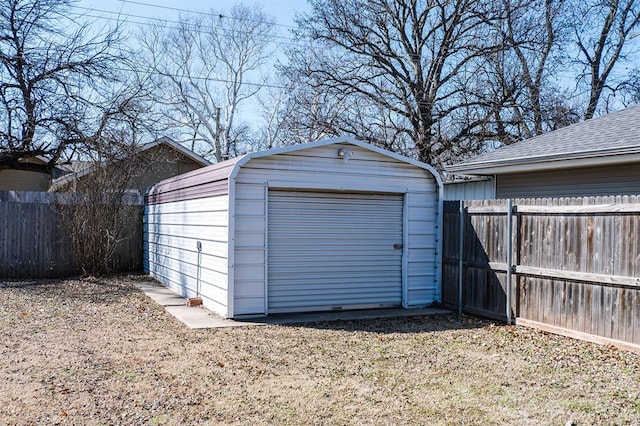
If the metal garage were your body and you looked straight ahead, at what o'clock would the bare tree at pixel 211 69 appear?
The bare tree is roughly at 7 o'clock from the metal garage.

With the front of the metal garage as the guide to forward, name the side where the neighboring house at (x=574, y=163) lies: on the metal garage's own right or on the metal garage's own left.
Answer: on the metal garage's own left

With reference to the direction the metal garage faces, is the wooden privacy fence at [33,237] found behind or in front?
behind

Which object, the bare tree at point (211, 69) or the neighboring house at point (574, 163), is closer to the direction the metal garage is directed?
the neighboring house

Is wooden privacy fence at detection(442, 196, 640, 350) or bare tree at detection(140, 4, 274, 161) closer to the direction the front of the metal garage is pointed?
the wooden privacy fence

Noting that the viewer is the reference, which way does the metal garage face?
facing the viewer and to the right of the viewer

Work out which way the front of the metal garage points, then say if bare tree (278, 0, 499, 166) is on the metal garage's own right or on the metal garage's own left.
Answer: on the metal garage's own left
